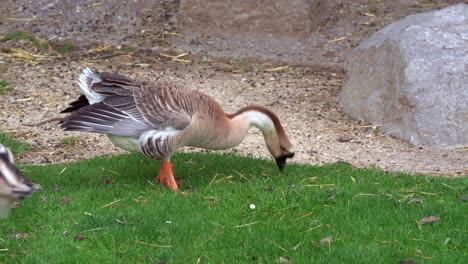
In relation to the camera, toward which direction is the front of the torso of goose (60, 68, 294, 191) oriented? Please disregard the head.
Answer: to the viewer's right

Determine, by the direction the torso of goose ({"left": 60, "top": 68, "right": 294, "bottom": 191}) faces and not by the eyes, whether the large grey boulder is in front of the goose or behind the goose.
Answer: in front

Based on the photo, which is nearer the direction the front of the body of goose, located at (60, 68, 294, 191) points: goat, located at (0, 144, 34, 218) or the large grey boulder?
the large grey boulder
